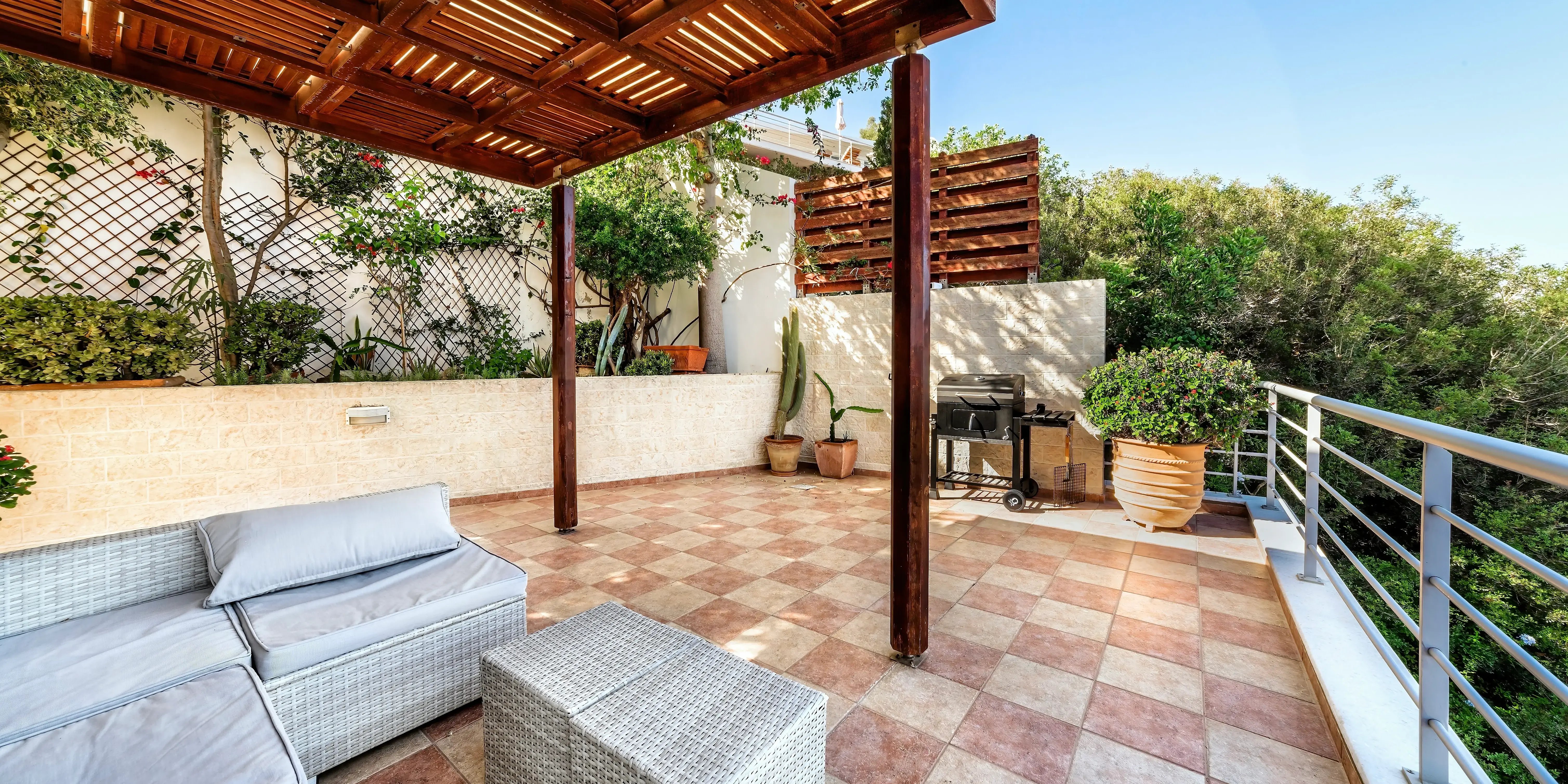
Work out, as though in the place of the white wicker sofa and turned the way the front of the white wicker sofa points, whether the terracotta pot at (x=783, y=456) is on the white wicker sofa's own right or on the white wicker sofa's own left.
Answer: on the white wicker sofa's own left

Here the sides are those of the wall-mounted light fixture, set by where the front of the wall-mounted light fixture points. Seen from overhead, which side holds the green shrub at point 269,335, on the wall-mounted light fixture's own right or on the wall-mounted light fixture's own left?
on the wall-mounted light fixture's own right

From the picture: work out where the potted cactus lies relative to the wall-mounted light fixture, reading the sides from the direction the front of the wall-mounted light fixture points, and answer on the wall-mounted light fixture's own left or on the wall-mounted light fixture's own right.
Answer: on the wall-mounted light fixture's own left

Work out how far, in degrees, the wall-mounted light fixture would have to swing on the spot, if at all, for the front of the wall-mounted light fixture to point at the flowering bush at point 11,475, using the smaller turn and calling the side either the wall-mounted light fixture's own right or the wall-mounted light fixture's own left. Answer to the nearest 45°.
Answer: approximately 45° to the wall-mounted light fixture's own right

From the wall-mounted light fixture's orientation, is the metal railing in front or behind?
in front

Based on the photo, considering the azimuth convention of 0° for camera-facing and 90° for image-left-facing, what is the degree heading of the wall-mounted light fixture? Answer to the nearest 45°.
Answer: approximately 0°

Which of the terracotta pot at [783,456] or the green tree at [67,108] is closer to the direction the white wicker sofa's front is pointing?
the terracotta pot

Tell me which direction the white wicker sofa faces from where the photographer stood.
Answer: facing the viewer and to the right of the viewer

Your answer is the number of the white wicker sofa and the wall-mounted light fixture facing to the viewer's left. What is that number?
0

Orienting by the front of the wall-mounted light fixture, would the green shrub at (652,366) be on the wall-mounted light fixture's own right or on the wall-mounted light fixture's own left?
on the wall-mounted light fixture's own left

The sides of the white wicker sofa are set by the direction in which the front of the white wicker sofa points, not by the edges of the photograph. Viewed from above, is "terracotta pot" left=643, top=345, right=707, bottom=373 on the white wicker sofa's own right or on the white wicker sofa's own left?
on the white wicker sofa's own left

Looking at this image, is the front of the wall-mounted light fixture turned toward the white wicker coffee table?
yes

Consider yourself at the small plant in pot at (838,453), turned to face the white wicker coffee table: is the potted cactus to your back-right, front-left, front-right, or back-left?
back-right
